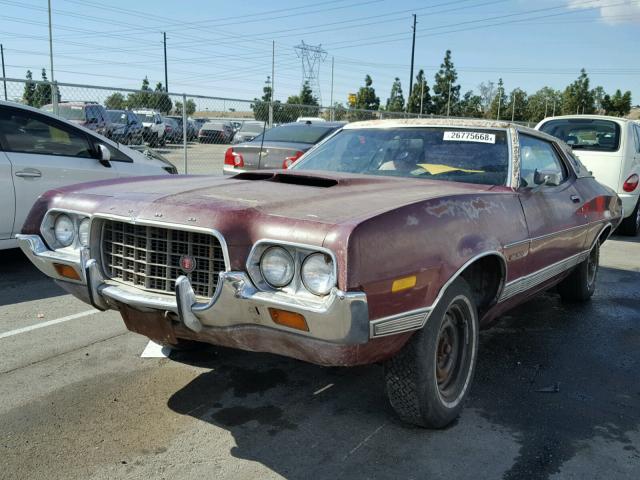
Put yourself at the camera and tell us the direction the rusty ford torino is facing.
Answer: facing the viewer and to the left of the viewer

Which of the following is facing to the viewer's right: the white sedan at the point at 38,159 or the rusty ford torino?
the white sedan

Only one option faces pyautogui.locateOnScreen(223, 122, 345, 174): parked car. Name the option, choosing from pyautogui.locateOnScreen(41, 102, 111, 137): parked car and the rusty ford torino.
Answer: pyautogui.locateOnScreen(41, 102, 111, 137): parked car

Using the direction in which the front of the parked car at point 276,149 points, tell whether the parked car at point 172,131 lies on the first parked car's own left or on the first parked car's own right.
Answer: on the first parked car's own left

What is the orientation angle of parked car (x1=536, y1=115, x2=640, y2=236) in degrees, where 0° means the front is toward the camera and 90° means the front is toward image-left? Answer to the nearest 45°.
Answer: approximately 225°

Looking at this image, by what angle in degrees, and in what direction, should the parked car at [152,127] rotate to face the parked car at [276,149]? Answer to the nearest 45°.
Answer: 0° — it already faces it

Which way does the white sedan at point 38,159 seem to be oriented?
to the viewer's right

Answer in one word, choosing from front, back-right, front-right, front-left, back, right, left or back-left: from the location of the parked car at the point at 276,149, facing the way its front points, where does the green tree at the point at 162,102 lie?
left

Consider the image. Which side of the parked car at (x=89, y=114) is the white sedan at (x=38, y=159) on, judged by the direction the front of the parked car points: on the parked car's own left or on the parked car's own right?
on the parked car's own right

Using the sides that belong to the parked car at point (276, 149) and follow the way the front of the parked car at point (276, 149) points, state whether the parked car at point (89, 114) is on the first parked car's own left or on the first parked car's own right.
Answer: on the first parked car's own left

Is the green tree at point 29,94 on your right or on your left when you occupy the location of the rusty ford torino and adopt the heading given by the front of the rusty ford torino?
on your right

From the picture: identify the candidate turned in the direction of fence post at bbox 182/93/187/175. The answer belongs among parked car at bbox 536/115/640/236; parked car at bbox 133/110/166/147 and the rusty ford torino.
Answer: parked car at bbox 133/110/166/147

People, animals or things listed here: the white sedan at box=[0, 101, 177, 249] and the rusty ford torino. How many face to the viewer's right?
1

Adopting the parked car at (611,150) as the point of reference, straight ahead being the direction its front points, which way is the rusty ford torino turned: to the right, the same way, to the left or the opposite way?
the opposite way
